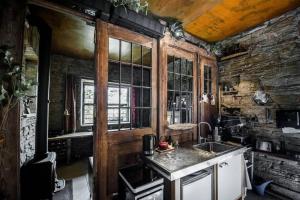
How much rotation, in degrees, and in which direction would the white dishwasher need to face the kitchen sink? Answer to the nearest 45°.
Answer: approximately 135° to its left

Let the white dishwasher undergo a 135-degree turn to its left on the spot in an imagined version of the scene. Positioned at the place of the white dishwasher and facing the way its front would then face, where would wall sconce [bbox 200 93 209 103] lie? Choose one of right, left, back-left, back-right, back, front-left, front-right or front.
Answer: front

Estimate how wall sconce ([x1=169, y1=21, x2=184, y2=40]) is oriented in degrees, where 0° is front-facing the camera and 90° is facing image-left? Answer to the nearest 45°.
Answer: approximately 315°

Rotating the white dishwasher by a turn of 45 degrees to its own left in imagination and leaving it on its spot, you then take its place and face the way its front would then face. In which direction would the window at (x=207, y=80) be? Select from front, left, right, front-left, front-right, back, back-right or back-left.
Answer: left

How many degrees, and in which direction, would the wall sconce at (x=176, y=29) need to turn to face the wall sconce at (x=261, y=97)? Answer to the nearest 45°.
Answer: approximately 45° to its left

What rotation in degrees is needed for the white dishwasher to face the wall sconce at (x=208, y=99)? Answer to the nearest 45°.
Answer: approximately 135° to its left

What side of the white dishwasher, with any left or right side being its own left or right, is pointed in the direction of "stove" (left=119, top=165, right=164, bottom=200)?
right

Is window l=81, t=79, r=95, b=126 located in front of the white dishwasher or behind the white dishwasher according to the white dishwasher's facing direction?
behind

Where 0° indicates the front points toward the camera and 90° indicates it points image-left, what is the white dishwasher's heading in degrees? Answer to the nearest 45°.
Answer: approximately 315°

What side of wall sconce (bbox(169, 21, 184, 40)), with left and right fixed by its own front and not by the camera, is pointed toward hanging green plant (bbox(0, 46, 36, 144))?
right

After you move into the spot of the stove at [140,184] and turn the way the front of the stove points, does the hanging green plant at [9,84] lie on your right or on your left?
on your right
